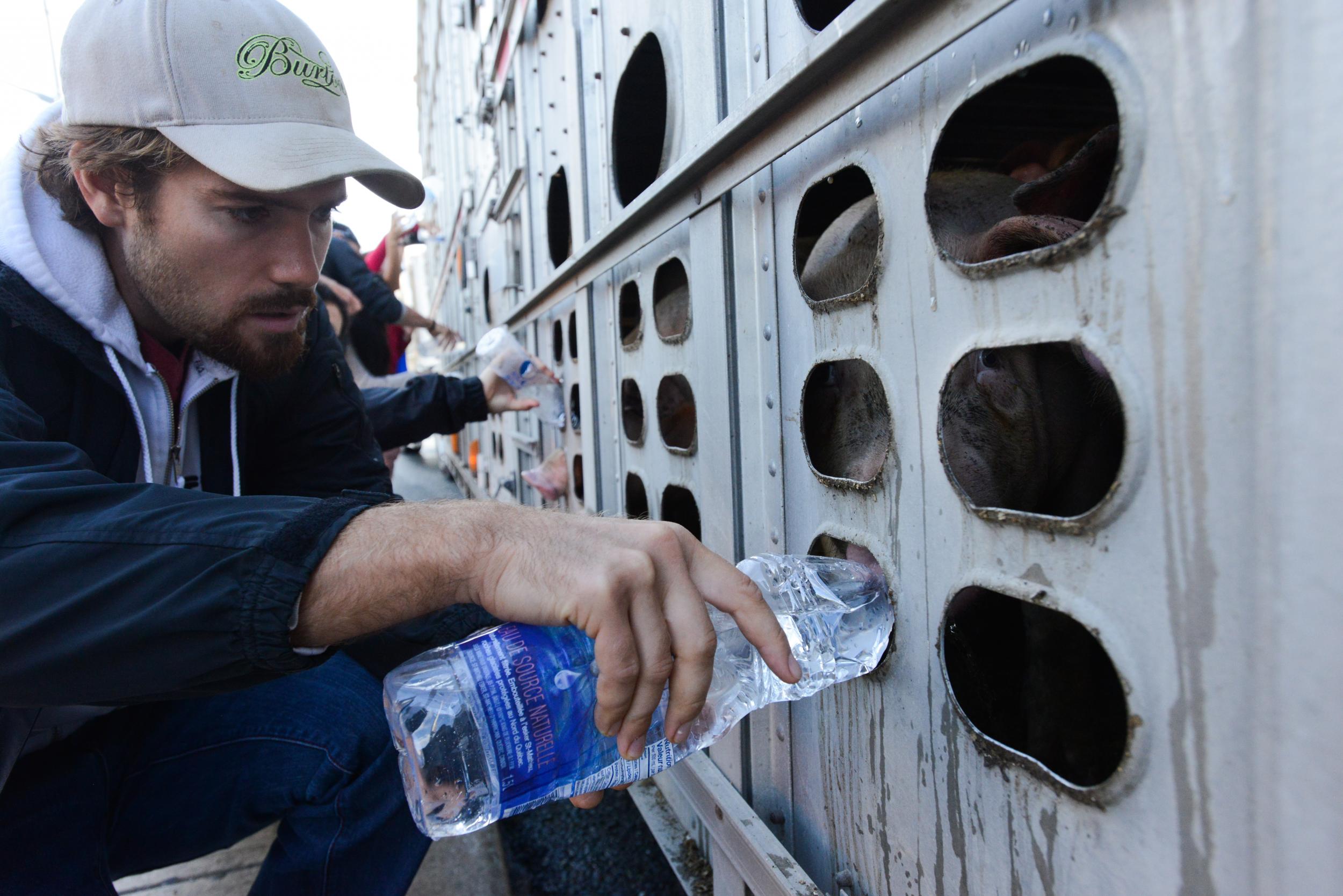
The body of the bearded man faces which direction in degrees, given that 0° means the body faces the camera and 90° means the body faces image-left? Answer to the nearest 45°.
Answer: approximately 315°

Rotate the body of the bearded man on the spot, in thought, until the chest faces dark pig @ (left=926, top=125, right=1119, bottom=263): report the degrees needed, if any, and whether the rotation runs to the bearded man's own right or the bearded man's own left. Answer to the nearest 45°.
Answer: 0° — they already face it

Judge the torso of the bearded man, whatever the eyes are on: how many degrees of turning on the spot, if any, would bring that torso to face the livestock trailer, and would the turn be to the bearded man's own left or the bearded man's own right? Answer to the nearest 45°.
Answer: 0° — they already face it
